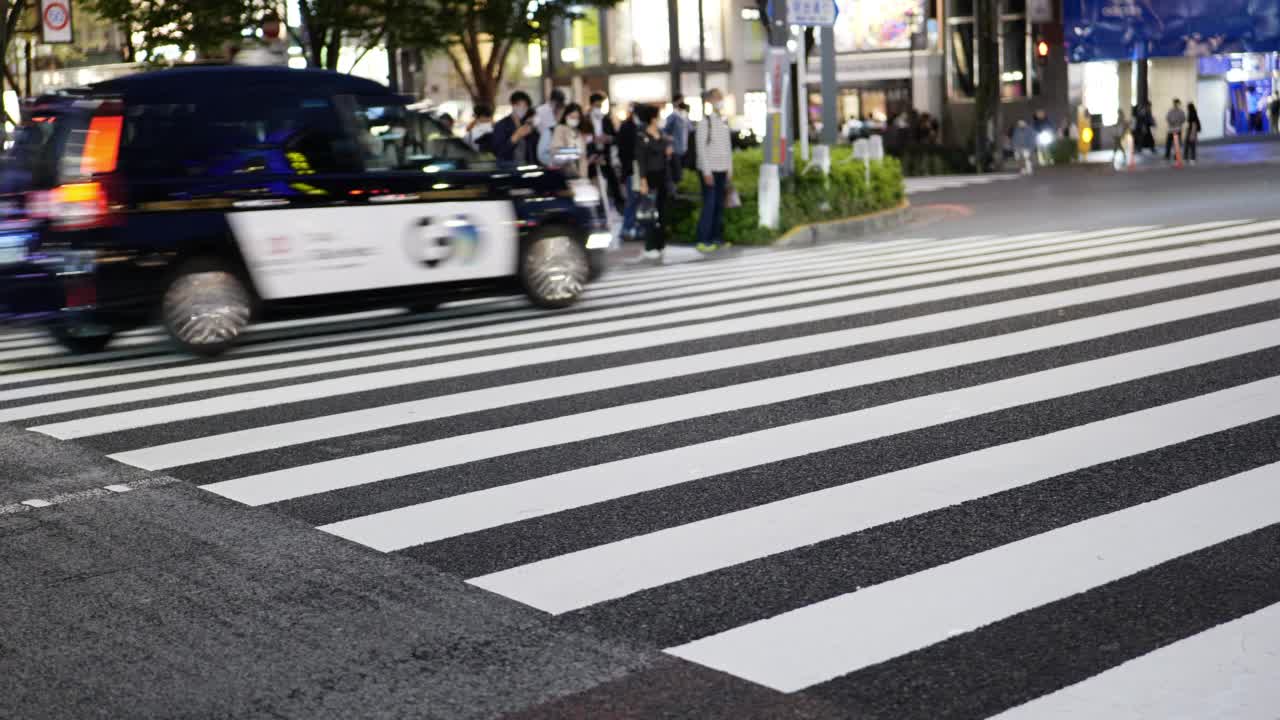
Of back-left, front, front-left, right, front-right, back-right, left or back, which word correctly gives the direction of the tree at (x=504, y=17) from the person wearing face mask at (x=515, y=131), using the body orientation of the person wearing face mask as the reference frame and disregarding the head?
back

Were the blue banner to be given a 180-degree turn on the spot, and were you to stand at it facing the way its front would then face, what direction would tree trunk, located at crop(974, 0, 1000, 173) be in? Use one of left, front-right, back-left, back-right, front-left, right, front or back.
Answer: back-left

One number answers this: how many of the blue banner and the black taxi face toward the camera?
1

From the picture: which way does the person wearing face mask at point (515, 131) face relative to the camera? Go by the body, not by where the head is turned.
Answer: toward the camera

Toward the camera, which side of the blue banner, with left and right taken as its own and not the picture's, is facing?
front

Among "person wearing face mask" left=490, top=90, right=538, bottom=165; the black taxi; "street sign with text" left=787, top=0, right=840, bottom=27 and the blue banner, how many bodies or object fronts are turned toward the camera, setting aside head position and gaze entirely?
3

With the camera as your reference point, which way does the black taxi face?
facing away from the viewer and to the right of the viewer

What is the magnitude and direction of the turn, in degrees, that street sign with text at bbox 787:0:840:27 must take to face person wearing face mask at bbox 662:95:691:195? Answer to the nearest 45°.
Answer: approximately 45° to its right

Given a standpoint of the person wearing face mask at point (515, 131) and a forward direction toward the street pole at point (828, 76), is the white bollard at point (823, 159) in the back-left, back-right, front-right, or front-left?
front-right

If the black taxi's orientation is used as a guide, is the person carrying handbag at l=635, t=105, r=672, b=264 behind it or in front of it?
in front

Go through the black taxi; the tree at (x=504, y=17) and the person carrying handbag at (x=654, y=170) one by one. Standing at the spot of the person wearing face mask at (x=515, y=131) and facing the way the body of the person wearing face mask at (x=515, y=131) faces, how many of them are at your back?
1

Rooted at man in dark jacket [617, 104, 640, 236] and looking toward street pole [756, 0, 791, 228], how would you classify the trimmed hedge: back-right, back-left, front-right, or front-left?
front-left
